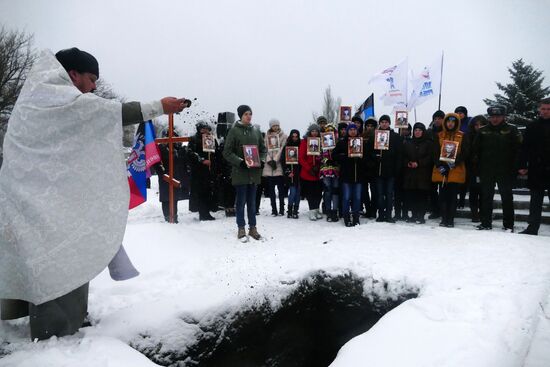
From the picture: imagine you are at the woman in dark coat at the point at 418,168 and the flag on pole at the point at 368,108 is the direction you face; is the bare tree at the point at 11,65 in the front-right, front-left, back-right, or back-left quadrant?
front-left

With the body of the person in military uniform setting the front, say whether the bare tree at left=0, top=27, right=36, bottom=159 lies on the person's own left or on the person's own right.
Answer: on the person's own right

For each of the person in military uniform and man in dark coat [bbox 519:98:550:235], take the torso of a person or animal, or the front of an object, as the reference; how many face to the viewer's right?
0

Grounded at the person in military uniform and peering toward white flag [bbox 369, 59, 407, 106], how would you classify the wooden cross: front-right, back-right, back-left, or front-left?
front-left

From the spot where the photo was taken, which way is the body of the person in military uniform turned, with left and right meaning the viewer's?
facing the viewer

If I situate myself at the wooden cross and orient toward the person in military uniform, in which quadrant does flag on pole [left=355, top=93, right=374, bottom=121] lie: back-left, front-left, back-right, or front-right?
front-left

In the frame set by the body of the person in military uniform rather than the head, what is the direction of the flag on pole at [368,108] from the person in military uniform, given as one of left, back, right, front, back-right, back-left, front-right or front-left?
back-right

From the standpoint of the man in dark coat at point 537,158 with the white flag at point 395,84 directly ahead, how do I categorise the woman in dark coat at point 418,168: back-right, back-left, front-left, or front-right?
front-left

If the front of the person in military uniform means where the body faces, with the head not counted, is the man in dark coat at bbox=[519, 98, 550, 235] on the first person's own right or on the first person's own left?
on the first person's own left

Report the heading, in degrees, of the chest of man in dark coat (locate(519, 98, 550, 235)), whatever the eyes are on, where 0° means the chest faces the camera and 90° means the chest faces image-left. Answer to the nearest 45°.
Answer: approximately 45°

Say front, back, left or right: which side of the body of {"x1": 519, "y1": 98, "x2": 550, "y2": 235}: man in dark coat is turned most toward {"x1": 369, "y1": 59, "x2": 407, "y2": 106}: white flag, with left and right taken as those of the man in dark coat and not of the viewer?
right

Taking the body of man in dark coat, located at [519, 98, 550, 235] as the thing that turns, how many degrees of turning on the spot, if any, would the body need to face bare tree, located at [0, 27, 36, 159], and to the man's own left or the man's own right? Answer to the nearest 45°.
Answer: approximately 45° to the man's own right

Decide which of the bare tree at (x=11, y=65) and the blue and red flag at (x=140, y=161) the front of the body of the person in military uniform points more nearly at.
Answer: the blue and red flag
